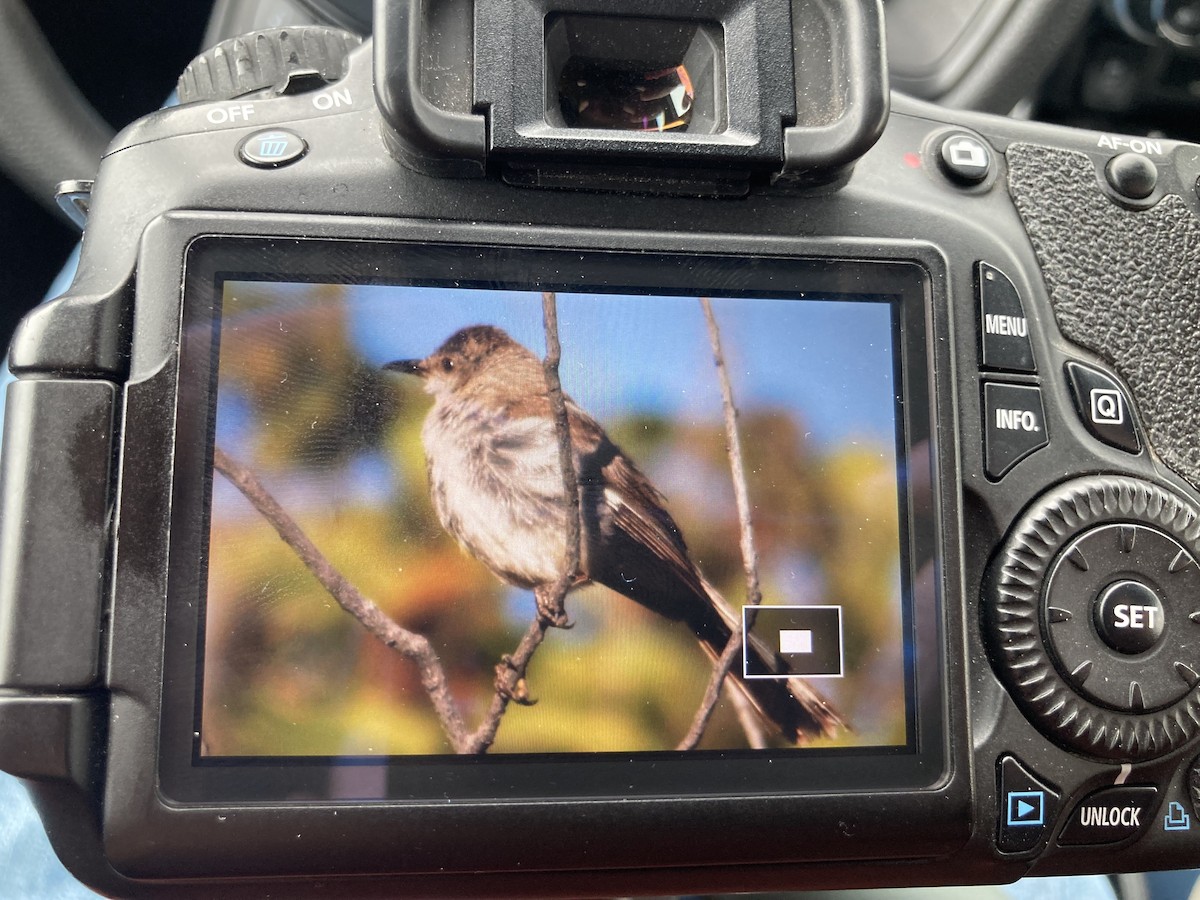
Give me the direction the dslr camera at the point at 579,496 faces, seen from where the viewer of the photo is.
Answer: facing away from the viewer
